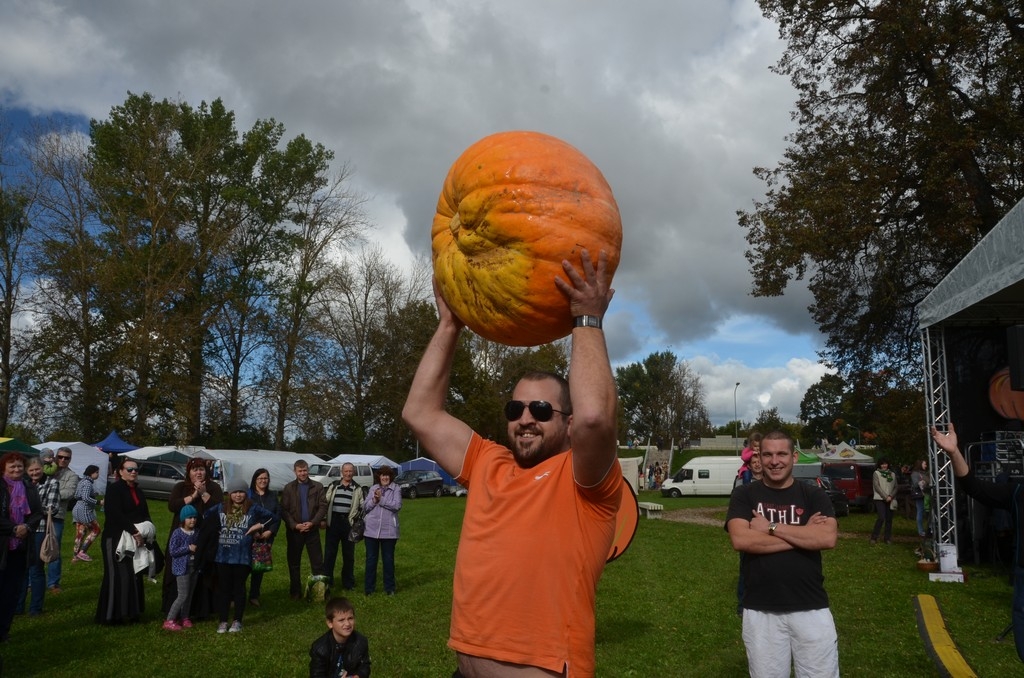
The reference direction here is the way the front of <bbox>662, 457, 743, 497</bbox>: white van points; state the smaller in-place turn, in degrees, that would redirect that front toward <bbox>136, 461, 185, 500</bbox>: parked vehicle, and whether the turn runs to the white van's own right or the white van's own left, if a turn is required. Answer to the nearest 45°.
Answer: approximately 45° to the white van's own left

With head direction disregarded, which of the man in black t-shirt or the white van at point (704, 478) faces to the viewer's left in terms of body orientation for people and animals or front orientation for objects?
the white van

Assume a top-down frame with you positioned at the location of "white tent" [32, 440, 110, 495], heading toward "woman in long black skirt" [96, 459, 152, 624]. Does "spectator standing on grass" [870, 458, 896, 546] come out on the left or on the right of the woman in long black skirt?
left

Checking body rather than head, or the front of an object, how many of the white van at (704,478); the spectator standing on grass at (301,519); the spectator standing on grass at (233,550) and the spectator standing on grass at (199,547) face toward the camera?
3

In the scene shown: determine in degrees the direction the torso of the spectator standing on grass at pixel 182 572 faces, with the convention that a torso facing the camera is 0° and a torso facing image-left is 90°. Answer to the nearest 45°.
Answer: approximately 315°

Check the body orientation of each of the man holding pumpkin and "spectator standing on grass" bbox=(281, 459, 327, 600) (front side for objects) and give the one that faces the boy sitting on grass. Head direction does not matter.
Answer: the spectator standing on grass

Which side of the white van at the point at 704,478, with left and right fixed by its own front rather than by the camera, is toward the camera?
left

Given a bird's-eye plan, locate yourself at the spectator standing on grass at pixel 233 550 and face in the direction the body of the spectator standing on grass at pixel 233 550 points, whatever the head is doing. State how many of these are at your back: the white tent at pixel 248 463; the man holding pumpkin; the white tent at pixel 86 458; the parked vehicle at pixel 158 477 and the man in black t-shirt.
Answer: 3

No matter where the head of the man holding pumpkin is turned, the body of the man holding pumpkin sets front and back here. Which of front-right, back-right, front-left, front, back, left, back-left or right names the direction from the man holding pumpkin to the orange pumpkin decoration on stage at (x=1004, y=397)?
back

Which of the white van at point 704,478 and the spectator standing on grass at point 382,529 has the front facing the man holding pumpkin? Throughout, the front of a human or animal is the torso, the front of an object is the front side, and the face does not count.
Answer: the spectator standing on grass

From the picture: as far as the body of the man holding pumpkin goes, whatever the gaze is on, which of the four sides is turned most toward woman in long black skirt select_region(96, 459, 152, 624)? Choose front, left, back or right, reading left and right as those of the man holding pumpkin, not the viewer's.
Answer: right

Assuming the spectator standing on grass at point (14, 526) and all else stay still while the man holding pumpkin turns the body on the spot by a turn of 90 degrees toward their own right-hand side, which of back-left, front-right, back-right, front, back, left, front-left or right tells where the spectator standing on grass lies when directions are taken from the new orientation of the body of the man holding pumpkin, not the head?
front

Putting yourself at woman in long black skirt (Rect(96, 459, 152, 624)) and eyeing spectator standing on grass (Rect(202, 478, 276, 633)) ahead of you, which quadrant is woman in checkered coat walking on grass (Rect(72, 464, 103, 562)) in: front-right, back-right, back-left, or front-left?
back-left
